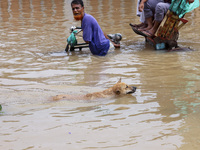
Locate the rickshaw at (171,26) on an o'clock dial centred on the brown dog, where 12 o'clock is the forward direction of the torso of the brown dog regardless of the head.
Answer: The rickshaw is roughly at 10 o'clock from the brown dog.

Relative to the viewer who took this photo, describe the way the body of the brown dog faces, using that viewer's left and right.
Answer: facing to the right of the viewer
